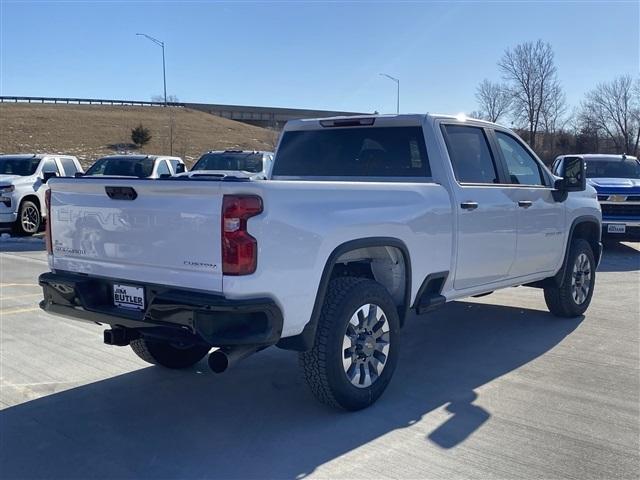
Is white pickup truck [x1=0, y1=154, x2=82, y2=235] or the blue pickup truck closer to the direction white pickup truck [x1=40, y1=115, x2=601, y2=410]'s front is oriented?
the blue pickup truck

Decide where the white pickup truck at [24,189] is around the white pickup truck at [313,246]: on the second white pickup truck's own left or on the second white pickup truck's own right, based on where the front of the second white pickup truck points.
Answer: on the second white pickup truck's own left

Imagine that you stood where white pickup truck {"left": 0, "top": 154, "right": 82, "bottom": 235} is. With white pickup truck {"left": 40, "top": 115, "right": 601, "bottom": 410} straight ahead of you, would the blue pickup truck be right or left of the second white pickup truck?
left

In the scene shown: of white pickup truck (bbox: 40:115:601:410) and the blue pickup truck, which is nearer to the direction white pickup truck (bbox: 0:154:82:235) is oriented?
the white pickup truck (bbox: 40:115:601:410)

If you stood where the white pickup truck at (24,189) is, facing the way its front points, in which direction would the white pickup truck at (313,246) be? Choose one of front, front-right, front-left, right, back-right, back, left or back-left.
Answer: front-left

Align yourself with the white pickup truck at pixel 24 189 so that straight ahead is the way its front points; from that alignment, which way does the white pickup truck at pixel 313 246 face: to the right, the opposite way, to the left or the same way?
the opposite way

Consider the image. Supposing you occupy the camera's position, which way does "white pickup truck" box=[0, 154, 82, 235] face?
facing the viewer and to the left of the viewer

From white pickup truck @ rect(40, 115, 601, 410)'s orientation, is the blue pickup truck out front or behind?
out front

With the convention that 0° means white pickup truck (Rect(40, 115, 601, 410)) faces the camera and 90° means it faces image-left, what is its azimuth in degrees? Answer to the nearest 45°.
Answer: approximately 225°

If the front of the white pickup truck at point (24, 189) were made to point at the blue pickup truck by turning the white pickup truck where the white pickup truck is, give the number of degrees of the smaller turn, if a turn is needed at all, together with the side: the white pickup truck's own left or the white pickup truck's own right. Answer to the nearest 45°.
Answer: approximately 90° to the white pickup truck's own left
